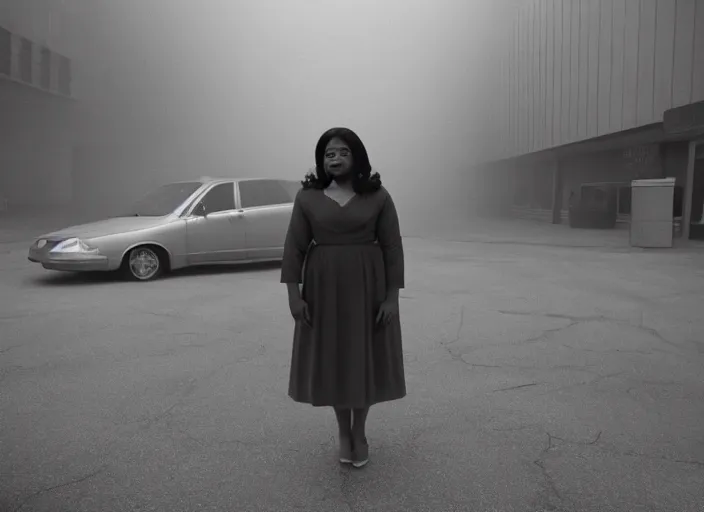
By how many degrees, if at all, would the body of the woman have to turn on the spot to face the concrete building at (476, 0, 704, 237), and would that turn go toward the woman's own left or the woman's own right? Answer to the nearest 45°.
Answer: approximately 135° to the woman's own left

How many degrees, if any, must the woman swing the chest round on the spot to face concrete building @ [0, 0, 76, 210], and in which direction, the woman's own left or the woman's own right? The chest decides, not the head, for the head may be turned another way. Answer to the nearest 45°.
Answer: approximately 135° to the woman's own right

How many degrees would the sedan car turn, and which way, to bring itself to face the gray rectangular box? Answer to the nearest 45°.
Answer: approximately 135° to its left

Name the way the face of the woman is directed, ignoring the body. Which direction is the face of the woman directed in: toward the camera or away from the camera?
toward the camera

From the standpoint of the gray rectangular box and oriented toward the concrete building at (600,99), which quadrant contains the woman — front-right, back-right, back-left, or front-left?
back-left

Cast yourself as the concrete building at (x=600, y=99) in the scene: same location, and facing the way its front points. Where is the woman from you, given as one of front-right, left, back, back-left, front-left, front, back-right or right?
front-left

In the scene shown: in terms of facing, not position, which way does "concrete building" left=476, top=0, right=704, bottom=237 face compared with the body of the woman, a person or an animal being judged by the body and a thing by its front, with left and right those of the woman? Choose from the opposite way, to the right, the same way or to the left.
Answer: to the right

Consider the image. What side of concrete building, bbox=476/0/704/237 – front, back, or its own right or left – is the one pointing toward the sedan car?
front

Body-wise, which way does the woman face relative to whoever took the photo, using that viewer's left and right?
facing the viewer

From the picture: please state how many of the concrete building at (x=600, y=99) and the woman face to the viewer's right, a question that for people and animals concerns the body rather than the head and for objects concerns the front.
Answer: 0

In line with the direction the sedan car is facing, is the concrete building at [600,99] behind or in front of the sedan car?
behind

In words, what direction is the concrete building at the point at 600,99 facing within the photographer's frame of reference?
facing the viewer and to the left of the viewer

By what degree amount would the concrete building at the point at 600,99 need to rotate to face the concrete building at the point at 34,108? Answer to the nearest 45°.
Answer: approximately 45° to its right
